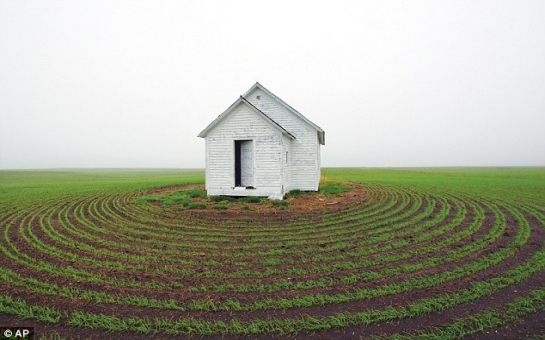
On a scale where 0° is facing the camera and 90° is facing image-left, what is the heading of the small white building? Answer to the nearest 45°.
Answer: approximately 0°
